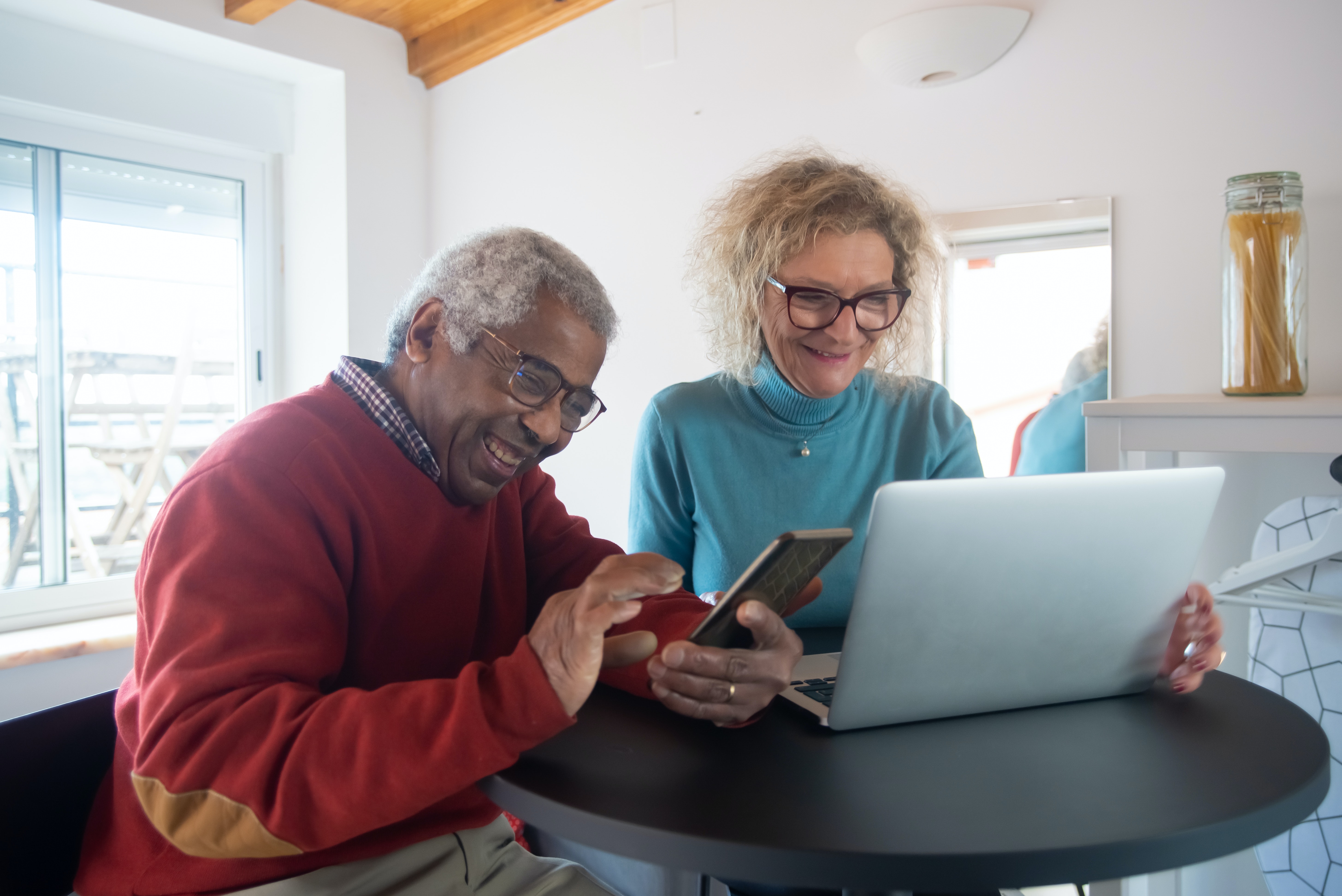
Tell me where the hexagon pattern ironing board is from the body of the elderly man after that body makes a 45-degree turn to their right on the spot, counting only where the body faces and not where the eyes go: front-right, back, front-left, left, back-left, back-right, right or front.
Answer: left

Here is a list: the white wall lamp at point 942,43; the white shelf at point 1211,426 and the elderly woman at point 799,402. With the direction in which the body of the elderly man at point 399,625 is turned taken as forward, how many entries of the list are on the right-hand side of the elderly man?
0

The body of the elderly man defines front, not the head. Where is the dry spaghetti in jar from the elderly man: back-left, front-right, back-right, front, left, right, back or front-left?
front-left

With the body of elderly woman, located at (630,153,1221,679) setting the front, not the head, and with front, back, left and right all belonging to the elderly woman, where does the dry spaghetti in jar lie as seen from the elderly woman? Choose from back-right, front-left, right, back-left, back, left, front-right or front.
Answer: left

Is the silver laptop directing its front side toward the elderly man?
no

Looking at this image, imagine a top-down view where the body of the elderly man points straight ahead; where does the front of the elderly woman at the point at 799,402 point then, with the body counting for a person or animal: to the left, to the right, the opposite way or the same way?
to the right

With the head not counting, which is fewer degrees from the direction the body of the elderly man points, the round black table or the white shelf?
the round black table

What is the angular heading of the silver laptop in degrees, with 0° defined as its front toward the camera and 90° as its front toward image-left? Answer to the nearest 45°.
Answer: approximately 135°

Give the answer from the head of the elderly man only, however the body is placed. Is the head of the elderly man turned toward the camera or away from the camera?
toward the camera

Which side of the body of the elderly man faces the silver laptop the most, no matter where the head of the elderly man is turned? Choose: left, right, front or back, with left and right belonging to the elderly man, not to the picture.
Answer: front

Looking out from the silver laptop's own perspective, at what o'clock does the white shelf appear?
The white shelf is roughly at 2 o'clock from the silver laptop.

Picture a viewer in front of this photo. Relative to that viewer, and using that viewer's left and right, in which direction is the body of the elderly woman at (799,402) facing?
facing the viewer

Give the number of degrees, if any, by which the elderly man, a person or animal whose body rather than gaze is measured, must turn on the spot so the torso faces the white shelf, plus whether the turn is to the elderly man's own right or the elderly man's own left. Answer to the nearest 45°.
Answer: approximately 45° to the elderly man's own left

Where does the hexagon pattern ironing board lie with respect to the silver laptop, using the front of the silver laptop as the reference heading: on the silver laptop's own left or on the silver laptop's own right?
on the silver laptop's own right

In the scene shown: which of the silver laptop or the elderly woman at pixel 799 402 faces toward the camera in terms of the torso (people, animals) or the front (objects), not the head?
the elderly woman

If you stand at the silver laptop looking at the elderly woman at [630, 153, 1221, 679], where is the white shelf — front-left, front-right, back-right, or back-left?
front-right

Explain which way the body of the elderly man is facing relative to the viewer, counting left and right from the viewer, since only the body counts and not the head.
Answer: facing the viewer and to the right of the viewer

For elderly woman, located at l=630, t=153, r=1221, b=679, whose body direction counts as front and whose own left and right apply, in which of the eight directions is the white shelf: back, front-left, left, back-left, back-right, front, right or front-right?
left
